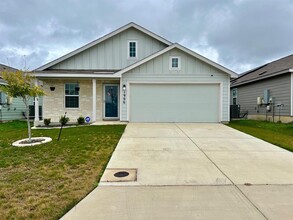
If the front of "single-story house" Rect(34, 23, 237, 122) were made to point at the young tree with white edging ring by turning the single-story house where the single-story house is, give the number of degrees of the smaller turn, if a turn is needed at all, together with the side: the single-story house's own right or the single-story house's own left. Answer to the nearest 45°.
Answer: approximately 45° to the single-story house's own right

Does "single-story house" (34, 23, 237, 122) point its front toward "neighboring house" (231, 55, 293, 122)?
no

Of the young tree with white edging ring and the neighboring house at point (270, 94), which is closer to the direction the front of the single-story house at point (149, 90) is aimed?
the young tree with white edging ring

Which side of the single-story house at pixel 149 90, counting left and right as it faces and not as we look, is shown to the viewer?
front

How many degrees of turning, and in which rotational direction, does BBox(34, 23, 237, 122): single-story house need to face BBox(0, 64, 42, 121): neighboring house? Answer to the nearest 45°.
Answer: approximately 90° to its right

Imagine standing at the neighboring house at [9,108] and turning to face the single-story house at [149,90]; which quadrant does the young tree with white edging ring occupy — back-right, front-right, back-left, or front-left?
front-right

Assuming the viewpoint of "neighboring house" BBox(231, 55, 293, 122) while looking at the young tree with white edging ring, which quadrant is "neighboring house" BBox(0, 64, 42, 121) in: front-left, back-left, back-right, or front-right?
front-right

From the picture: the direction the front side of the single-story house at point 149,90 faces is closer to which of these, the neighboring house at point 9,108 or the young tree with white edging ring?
the young tree with white edging ring

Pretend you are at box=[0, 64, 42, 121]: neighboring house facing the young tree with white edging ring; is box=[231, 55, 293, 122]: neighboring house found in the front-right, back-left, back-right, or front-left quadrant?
front-left

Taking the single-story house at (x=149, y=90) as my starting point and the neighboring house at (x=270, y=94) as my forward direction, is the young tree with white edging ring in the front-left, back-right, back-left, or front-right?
back-right

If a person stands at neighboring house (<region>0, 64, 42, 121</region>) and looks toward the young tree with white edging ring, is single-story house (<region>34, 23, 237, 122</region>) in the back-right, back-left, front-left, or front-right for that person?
front-left
